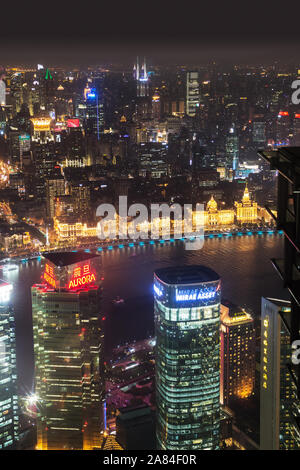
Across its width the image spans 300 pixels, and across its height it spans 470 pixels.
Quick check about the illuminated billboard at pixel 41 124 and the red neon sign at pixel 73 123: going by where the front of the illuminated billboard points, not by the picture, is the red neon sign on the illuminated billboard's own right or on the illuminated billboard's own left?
on the illuminated billboard's own left

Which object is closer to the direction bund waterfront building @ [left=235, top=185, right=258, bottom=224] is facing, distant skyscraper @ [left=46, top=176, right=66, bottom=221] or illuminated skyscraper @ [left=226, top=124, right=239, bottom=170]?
the distant skyscraper

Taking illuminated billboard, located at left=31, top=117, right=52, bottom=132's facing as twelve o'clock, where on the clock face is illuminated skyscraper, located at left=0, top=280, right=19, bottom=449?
The illuminated skyscraper is roughly at 12 o'clock from the illuminated billboard.

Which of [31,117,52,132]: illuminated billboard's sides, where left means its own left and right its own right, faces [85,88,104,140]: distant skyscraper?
left

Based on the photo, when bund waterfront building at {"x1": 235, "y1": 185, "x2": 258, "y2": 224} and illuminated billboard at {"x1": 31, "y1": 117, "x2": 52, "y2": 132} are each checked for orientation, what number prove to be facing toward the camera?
2

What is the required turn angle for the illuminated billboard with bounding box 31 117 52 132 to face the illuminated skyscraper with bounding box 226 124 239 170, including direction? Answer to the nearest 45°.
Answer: approximately 45° to its left

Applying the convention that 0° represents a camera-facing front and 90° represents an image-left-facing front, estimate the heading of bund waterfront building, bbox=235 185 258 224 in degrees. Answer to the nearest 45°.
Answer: approximately 0°

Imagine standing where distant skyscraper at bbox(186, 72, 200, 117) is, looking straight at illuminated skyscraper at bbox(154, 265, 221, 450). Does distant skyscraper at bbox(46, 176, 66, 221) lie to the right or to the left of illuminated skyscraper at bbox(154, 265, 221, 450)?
right

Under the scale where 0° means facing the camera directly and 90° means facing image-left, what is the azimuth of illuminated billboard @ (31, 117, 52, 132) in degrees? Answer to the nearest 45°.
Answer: approximately 0°

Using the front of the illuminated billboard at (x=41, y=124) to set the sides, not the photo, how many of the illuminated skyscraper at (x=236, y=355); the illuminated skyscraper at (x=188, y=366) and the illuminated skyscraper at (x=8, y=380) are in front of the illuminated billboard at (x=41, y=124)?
3

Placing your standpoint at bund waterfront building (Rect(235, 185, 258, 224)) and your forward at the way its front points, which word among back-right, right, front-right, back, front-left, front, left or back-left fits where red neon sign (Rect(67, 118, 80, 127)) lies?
back-right
